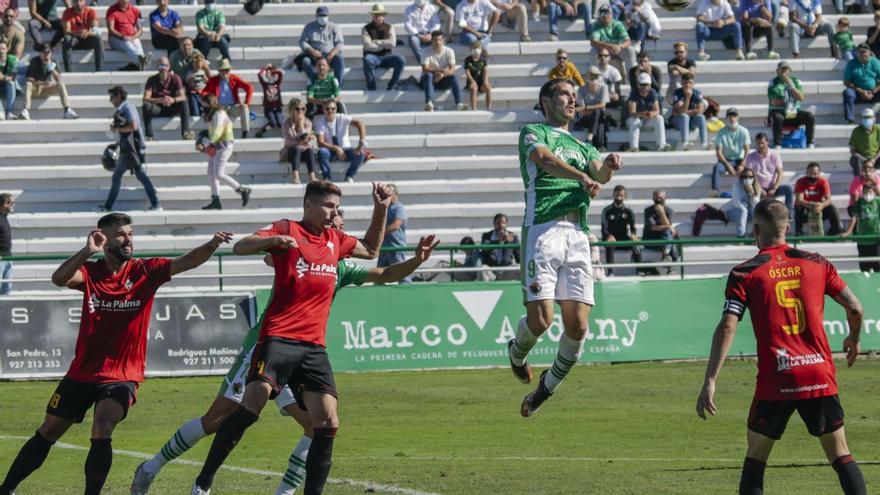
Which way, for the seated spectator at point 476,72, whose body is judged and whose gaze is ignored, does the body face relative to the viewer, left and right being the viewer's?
facing the viewer

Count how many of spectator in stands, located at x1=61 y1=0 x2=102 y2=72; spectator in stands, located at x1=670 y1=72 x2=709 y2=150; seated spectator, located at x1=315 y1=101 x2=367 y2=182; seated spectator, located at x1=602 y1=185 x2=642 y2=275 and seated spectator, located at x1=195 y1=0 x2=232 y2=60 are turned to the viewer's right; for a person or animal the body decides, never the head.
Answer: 0

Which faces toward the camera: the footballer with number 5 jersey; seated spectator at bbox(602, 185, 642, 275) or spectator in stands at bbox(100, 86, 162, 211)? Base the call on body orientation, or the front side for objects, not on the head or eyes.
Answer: the seated spectator

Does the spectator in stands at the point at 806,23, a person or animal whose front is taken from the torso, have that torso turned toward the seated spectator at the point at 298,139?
no

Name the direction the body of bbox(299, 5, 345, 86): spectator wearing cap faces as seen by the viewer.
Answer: toward the camera

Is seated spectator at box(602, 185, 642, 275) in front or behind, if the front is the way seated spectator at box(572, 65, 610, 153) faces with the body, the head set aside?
in front

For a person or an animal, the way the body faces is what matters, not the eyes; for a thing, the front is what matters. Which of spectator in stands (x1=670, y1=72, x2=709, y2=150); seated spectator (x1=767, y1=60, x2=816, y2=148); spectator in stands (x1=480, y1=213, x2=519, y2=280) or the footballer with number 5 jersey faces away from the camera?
the footballer with number 5 jersey

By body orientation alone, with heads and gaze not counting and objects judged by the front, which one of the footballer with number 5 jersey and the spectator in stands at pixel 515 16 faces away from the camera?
the footballer with number 5 jersey

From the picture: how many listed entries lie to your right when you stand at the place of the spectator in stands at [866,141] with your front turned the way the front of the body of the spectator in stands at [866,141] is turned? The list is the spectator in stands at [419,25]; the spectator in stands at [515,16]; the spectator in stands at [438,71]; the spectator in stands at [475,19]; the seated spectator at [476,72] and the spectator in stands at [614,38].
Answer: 6

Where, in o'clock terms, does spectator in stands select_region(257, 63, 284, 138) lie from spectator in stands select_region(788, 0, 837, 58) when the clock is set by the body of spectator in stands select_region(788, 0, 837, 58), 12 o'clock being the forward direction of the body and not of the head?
spectator in stands select_region(257, 63, 284, 138) is roughly at 2 o'clock from spectator in stands select_region(788, 0, 837, 58).

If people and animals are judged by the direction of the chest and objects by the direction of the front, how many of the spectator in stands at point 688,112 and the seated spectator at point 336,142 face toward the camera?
2

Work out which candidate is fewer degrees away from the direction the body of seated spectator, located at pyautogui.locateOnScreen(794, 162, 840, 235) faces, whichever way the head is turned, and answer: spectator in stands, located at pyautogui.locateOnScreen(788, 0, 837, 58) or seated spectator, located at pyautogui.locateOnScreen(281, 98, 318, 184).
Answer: the seated spectator

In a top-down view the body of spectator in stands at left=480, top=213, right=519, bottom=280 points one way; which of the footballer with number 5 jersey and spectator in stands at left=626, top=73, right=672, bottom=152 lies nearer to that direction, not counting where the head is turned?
the footballer with number 5 jersey

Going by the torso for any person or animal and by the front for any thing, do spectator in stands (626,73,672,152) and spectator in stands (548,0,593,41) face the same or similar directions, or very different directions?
same or similar directions

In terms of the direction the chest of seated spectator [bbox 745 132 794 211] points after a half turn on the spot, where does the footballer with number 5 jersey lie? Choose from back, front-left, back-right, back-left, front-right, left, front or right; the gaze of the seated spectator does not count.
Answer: back-left

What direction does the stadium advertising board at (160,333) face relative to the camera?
toward the camera

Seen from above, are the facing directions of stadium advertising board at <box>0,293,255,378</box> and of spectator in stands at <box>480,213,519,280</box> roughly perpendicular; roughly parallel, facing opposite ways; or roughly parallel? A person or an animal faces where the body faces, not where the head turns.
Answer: roughly parallel

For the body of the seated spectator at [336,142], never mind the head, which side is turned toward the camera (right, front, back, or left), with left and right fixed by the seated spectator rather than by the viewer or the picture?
front

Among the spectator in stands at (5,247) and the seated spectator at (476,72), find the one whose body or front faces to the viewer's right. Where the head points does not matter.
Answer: the spectator in stands

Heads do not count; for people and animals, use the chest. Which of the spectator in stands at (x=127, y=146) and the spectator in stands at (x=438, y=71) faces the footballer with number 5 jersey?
the spectator in stands at (x=438, y=71)

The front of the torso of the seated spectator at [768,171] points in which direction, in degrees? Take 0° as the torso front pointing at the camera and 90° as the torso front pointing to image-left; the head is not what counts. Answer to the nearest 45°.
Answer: approximately 315°

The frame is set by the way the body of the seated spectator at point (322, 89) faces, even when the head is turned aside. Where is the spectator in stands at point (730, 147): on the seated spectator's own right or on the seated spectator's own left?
on the seated spectator's own left
